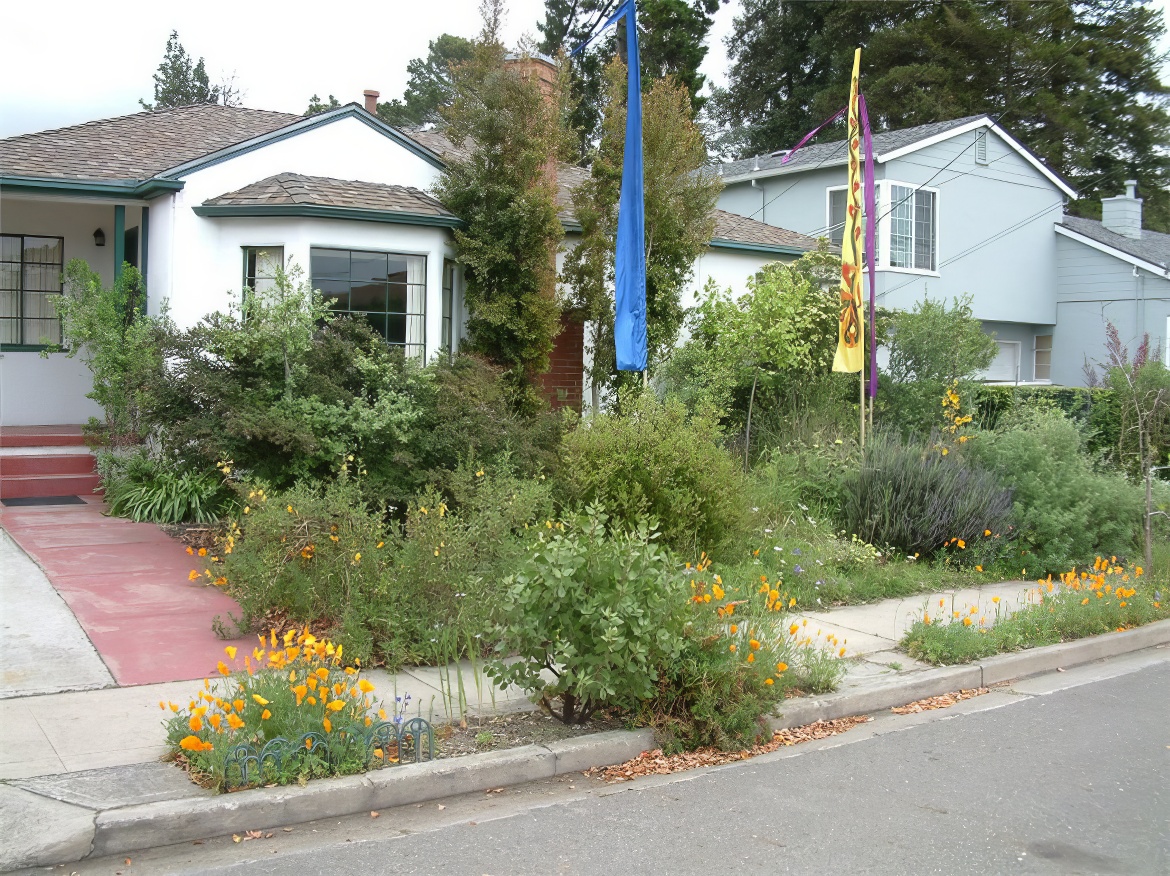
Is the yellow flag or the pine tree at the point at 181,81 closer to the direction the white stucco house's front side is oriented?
the yellow flag

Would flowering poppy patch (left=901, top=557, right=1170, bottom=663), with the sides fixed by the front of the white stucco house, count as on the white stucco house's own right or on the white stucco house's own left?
on the white stucco house's own left

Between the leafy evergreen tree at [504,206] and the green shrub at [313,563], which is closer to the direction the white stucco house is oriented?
the green shrub

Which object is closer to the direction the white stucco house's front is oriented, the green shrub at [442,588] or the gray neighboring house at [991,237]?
the green shrub

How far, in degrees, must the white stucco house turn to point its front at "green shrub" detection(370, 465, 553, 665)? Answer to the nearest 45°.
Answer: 0° — it already faces it

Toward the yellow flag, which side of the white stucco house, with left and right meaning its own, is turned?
left

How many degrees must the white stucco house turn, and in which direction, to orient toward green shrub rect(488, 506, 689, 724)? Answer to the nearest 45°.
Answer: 0° — it already faces it

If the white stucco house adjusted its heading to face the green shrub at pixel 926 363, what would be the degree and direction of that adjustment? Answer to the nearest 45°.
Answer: approximately 90° to its left

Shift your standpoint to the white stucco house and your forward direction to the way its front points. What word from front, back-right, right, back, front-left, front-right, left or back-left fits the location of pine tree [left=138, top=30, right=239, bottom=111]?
back

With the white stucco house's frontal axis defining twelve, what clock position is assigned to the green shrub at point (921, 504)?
The green shrub is roughly at 10 o'clock from the white stucco house.

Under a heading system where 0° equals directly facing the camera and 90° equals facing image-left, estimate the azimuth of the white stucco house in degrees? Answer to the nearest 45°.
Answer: approximately 0°
